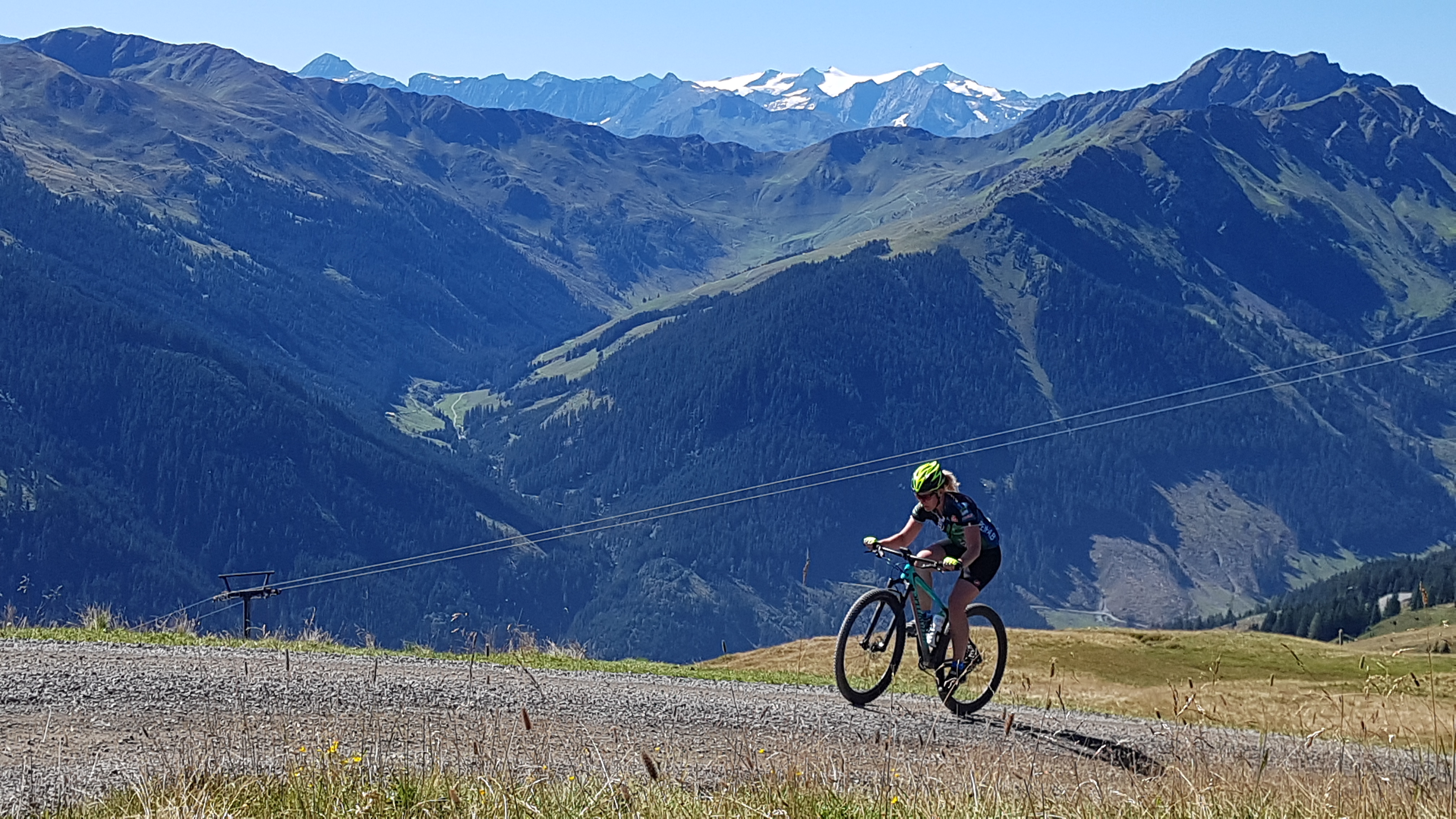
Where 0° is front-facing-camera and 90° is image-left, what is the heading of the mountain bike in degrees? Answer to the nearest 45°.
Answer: approximately 45°

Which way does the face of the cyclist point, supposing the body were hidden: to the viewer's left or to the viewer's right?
to the viewer's left

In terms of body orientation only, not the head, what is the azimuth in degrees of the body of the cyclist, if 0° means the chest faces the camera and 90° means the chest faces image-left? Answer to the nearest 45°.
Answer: approximately 45°
